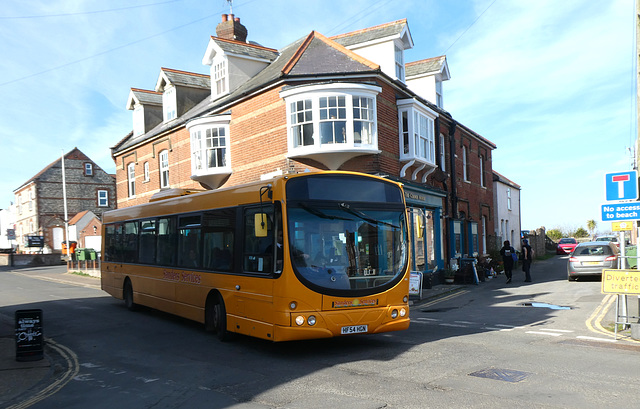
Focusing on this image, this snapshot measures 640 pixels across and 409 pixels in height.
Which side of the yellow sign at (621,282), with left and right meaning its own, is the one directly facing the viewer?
front

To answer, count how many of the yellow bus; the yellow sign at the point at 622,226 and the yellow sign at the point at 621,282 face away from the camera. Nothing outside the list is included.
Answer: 0

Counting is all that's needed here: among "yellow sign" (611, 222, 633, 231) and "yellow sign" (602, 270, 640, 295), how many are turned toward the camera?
2

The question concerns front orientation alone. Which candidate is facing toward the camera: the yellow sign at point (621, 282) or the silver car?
the yellow sign

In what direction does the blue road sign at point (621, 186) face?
toward the camera

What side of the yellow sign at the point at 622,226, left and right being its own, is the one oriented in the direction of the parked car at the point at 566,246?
back

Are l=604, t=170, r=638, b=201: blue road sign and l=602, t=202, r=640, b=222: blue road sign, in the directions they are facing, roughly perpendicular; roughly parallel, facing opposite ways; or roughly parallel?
roughly parallel

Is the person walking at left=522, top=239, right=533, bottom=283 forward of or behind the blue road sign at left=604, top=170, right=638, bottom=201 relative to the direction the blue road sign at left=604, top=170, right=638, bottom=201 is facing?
behind

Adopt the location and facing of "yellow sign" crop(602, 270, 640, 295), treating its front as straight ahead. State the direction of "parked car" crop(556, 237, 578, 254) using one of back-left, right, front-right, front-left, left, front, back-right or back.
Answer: back

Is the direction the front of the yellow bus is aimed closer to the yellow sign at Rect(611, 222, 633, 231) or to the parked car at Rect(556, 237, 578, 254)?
the yellow sign
